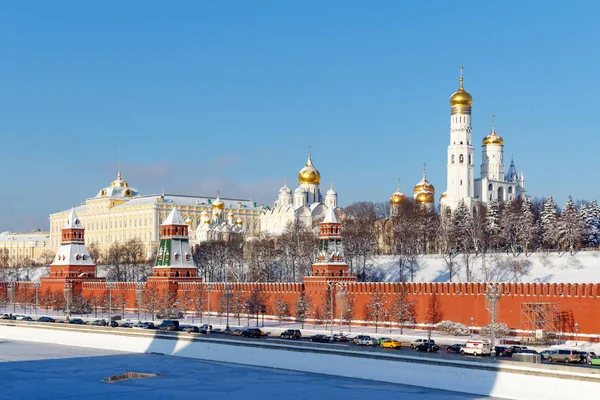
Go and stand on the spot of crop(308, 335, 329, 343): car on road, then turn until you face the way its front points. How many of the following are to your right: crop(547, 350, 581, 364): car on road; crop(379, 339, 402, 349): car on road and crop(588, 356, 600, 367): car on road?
0

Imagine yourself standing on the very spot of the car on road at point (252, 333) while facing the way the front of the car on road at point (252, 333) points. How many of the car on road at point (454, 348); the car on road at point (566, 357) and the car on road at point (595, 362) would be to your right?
0

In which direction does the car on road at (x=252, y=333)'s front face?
to the viewer's left

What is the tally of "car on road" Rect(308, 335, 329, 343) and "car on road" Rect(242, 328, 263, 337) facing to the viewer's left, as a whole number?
2

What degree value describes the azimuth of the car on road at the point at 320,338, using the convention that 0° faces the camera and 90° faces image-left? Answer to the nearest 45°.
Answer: approximately 90°

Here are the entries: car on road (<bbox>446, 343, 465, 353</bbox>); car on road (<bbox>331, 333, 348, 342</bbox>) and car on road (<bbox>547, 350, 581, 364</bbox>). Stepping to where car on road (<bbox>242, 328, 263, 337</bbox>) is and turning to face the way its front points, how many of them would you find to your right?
0

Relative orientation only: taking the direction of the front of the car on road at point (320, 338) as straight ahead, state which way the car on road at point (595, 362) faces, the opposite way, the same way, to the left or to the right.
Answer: the same way

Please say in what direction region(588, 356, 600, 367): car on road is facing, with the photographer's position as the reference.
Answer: facing to the left of the viewer
